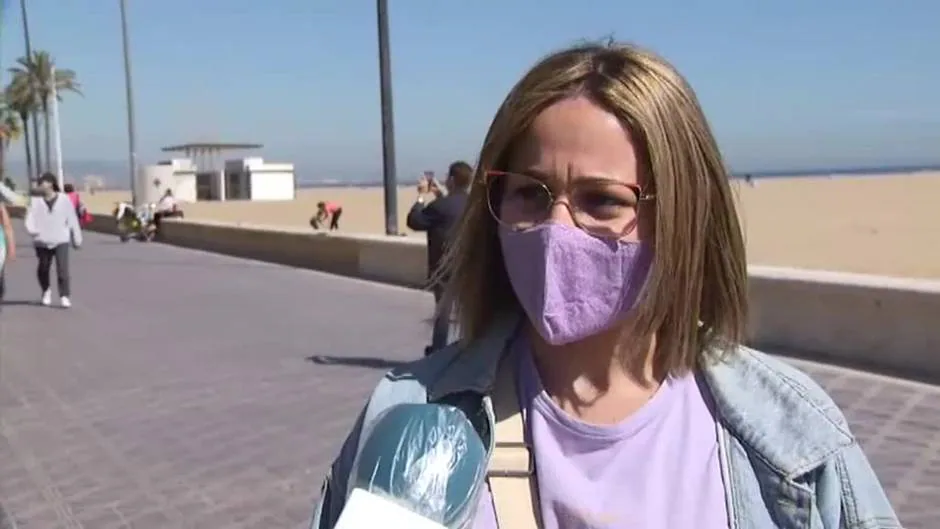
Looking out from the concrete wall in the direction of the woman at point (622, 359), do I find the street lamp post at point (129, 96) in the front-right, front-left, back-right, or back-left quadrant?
back-right

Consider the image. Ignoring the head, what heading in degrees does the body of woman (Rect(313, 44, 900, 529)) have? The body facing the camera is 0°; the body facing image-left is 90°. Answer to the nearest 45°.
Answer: approximately 0°

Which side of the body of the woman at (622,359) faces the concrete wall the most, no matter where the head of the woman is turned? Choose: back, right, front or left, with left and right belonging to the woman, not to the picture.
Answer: back

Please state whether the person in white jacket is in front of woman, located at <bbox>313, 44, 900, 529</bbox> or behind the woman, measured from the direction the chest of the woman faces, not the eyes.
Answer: behind

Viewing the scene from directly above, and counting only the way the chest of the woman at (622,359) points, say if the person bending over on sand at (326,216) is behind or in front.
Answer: behind

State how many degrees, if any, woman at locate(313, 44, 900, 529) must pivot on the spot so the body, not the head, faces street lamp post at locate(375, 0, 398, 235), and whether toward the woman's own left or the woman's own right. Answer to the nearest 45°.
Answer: approximately 180°

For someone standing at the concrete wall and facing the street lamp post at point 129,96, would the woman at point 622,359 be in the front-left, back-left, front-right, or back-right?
back-left
